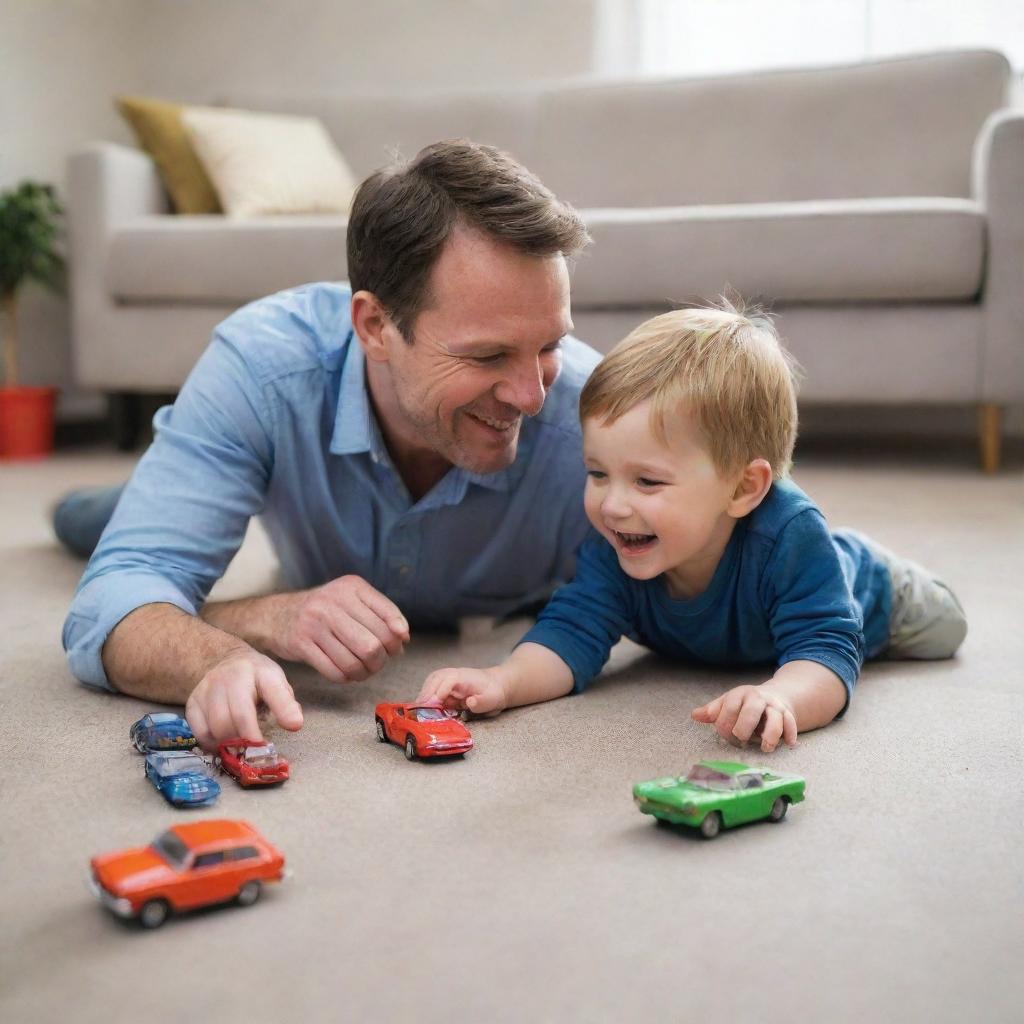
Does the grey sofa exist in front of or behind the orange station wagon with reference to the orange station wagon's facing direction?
behind

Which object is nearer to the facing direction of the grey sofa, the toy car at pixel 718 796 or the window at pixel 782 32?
the toy car

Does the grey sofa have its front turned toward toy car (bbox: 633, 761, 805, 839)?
yes

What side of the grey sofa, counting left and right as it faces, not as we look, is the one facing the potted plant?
right

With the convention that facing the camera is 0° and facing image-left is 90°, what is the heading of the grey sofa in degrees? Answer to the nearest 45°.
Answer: approximately 0°
